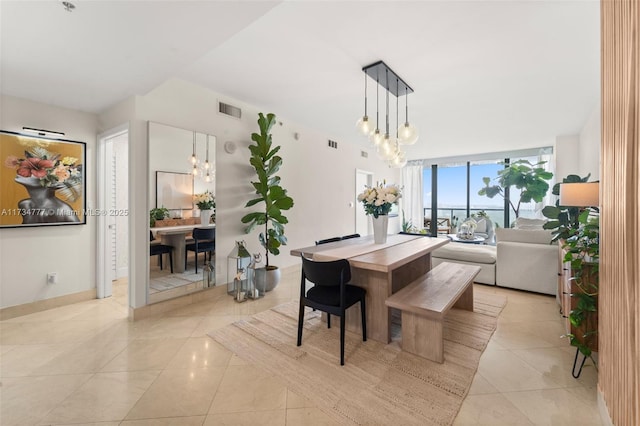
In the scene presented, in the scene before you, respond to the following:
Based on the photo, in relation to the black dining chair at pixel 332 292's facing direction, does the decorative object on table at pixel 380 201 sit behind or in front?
in front

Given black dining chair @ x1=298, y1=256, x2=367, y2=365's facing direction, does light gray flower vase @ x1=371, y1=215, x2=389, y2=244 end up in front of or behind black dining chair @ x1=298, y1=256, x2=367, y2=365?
in front

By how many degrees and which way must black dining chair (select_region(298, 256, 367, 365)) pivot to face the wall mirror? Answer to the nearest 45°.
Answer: approximately 90° to its left

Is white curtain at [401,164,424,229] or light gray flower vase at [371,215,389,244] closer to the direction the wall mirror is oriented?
the light gray flower vase

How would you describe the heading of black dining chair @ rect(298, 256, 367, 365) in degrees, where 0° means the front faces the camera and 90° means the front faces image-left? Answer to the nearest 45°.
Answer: approximately 225°

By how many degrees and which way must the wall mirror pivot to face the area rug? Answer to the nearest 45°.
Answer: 0° — it already faces it

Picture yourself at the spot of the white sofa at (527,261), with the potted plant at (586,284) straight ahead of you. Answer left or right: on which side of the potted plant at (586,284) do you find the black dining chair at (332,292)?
right

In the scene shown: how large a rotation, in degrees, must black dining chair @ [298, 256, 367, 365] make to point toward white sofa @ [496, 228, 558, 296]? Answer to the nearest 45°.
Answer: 0° — it already faces it

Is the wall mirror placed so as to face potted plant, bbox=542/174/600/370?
yes

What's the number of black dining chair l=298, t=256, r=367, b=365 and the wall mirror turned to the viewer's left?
0

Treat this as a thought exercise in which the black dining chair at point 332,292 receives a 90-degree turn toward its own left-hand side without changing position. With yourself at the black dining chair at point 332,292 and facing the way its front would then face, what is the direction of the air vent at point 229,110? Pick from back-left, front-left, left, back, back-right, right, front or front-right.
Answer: front

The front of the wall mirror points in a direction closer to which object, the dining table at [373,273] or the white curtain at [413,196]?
the dining table
